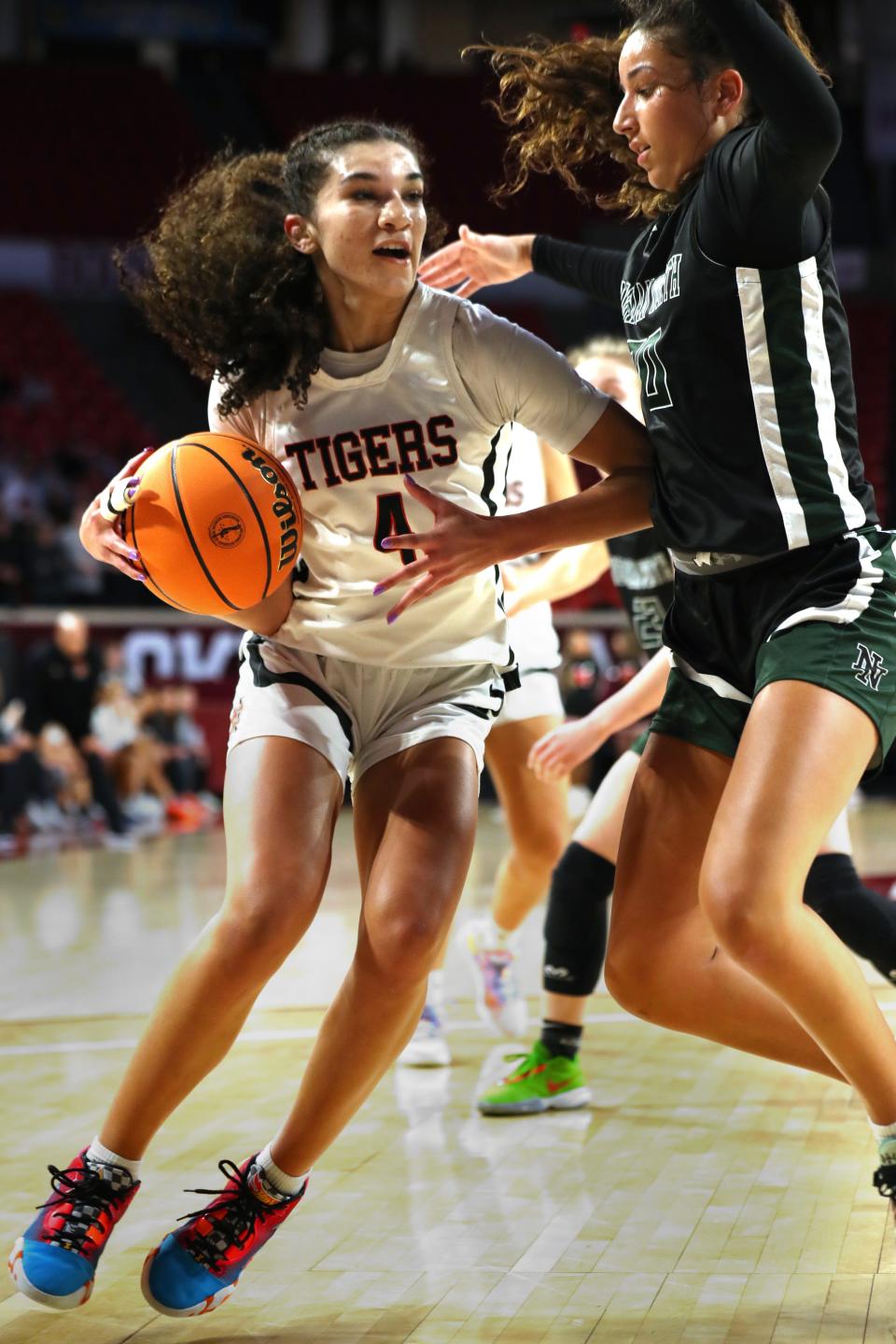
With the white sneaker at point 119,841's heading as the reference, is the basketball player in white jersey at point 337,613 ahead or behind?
ahead

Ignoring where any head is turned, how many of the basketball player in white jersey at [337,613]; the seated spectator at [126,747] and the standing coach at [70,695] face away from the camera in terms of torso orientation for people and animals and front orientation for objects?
0

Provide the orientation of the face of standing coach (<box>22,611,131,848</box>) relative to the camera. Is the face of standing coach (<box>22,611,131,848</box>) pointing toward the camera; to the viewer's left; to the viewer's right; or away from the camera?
toward the camera

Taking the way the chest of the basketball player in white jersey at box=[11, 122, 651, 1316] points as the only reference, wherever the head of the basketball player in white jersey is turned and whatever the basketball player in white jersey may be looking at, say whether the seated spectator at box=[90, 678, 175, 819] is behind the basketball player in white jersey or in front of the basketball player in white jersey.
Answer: behind

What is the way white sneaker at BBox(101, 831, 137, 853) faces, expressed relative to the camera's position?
facing the viewer and to the right of the viewer

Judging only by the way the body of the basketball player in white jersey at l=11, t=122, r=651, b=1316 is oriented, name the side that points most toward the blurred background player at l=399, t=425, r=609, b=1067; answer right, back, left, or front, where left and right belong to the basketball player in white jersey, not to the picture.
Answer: back

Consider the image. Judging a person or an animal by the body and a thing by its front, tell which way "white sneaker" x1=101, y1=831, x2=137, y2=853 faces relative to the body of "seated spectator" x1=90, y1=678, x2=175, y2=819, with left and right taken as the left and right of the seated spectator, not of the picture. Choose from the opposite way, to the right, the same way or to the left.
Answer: the same way

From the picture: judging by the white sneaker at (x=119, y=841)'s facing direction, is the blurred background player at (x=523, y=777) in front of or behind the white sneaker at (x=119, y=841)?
in front

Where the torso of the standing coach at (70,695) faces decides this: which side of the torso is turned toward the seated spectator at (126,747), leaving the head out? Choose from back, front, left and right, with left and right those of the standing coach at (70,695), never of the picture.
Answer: left

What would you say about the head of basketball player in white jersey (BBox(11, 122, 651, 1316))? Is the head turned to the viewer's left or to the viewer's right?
to the viewer's right

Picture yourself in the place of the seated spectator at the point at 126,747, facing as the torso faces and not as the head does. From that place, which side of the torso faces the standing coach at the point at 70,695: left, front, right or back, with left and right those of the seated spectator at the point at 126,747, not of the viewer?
right

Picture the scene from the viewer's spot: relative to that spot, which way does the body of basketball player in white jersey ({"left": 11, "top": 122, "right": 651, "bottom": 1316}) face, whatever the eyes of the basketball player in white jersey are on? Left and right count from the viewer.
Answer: facing the viewer

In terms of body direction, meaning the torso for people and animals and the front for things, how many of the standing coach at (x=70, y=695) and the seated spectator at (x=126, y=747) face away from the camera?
0
